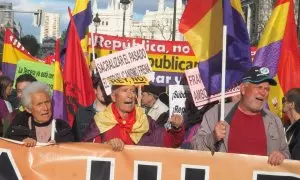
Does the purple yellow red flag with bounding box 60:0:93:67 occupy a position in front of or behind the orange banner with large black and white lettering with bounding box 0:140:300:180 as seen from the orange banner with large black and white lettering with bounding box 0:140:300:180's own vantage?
behind

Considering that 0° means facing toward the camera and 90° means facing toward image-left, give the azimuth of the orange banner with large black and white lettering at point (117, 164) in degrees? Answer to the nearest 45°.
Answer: approximately 0°

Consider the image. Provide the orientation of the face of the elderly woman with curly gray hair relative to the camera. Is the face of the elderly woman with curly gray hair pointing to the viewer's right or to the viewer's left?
to the viewer's right

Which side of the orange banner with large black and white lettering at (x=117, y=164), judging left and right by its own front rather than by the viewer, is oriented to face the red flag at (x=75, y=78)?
back
